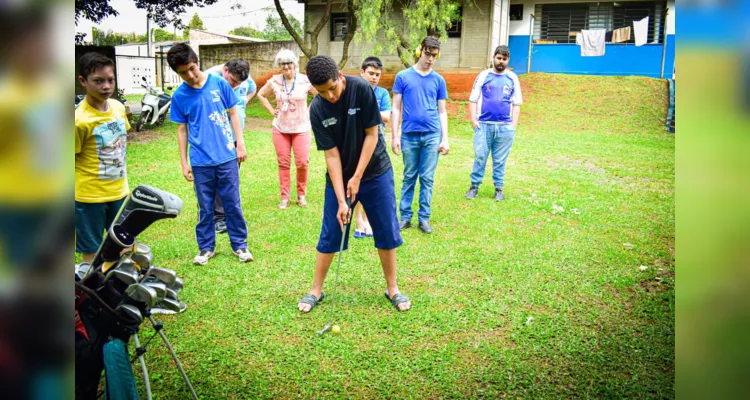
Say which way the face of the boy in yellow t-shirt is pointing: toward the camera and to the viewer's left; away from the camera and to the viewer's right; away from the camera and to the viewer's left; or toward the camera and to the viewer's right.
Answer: toward the camera and to the viewer's right

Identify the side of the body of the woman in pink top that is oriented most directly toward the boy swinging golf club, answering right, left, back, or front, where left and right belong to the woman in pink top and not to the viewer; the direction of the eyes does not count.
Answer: front

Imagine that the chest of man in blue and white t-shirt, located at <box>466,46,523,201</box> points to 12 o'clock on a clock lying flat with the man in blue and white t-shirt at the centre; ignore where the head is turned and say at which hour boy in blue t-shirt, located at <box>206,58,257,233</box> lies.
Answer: The boy in blue t-shirt is roughly at 2 o'clock from the man in blue and white t-shirt.

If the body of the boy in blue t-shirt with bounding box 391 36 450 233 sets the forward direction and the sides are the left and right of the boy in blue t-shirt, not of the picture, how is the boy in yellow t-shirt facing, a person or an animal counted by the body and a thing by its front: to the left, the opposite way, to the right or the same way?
to the left

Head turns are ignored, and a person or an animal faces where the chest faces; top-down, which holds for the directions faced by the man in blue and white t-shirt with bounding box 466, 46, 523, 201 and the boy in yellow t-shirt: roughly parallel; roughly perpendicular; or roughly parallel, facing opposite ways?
roughly perpendicular

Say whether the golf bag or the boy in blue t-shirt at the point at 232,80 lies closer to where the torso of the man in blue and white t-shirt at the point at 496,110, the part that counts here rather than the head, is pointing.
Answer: the golf bag

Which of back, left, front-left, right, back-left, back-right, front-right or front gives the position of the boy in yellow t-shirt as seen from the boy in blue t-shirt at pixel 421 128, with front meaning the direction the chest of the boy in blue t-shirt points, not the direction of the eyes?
front-right

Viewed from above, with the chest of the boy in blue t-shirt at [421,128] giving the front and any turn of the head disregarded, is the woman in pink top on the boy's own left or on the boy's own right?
on the boy's own right
